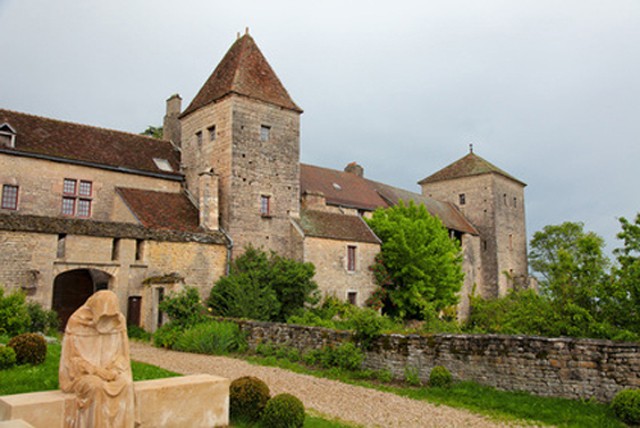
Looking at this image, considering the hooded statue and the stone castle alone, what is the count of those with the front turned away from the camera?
0

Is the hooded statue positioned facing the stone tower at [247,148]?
no

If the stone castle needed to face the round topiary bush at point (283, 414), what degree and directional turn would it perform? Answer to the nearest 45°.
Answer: approximately 45° to its right

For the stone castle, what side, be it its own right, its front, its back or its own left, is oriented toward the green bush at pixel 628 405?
front

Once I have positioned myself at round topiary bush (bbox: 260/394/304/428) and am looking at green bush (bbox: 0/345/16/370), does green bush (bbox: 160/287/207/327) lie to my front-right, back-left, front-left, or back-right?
front-right

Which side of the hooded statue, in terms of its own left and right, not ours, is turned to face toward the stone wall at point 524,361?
left

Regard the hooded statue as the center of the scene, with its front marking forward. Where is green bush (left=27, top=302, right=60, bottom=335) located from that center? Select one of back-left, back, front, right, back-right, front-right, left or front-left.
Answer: back

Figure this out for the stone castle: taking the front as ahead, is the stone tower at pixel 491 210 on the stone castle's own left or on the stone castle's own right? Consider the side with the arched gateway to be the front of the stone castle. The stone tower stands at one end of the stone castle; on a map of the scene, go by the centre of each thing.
on the stone castle's own left

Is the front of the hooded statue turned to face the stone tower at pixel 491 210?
no

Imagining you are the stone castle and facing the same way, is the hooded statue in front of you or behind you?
in front

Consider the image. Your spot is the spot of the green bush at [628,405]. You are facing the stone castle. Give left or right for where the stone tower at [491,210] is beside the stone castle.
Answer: right

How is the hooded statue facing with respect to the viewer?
toward the camera

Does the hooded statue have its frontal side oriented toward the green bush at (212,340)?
no

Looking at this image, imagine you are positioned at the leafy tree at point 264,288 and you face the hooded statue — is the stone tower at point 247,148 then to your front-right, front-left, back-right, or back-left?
back-right

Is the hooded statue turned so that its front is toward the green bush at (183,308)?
no

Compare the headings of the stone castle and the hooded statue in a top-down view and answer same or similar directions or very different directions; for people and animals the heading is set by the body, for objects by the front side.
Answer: same or similar directions

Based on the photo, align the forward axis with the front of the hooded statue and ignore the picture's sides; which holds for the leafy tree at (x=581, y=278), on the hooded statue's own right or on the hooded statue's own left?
on the hooded statue's own left
